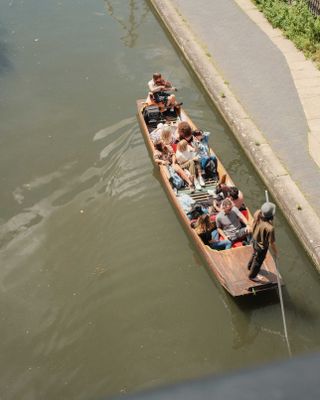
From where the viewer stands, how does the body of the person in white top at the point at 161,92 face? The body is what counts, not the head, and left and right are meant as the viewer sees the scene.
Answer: facing the viewer and to the right of the viewer

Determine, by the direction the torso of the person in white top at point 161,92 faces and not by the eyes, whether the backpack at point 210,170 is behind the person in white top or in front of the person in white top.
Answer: in front

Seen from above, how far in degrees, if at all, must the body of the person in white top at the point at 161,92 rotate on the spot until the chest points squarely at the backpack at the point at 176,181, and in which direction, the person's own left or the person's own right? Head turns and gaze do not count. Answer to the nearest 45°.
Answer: approximately 45° to the person's own right

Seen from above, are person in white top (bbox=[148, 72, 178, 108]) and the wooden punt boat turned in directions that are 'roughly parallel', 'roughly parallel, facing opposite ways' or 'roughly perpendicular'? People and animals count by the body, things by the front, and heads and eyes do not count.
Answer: roughly parallel, facing opposite ways

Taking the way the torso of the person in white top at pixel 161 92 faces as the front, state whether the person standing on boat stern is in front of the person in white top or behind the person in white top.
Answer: in front

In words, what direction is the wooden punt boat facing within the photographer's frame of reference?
facing away from the viewer and to the left of the viewer
